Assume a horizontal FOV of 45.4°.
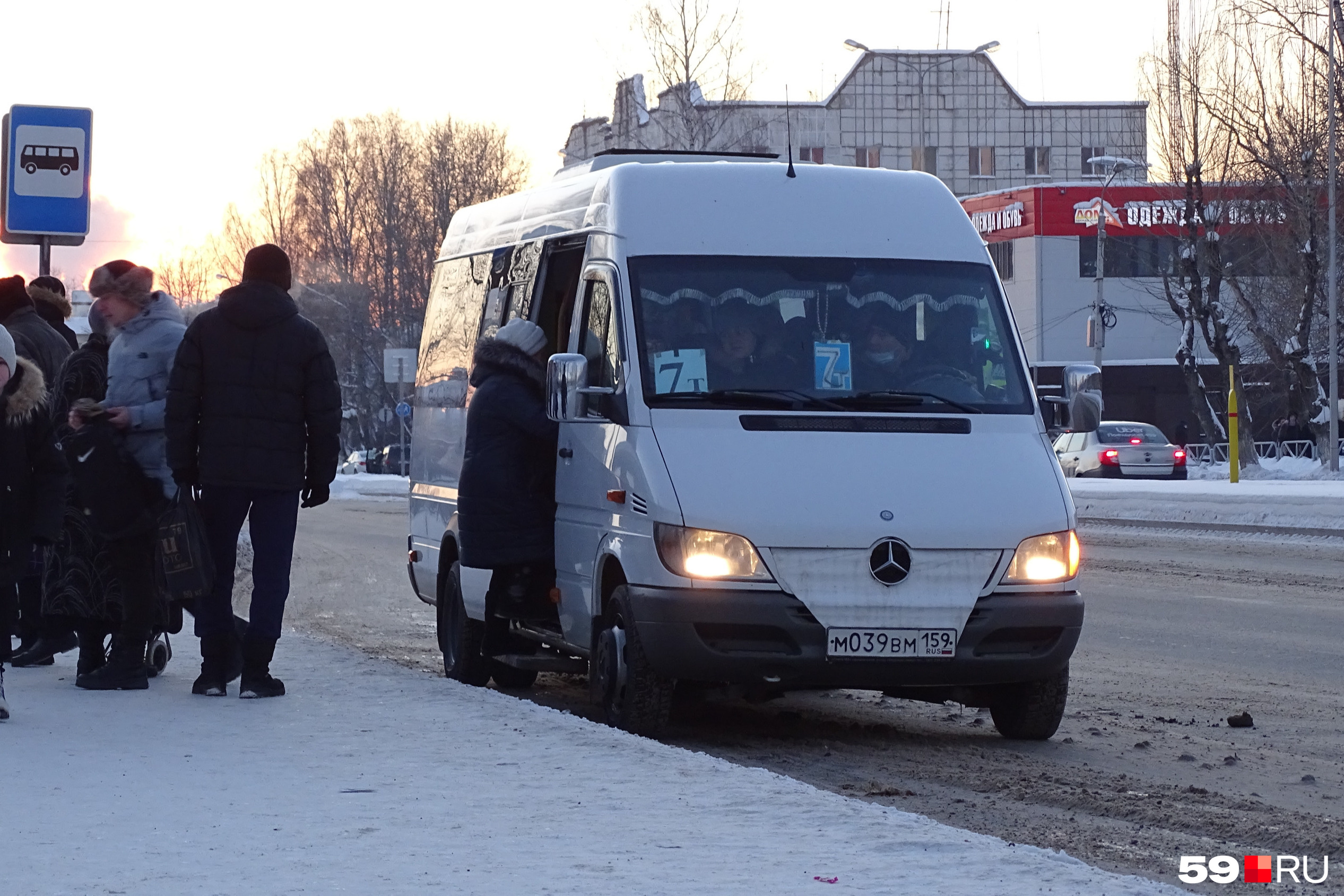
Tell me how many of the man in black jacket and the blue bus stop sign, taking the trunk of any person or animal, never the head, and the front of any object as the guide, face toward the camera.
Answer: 1

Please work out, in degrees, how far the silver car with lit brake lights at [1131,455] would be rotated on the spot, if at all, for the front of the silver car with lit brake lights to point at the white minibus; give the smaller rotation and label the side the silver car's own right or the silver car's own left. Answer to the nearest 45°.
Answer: approximately 135° to the silver car's own left

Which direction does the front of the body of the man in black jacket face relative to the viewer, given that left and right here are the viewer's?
facing away from the viewer

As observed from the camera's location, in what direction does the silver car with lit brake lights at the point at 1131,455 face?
facing away from the viewer and to the left of the viewer

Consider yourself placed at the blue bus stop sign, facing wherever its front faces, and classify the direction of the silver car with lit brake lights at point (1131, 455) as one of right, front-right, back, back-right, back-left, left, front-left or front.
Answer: back-left

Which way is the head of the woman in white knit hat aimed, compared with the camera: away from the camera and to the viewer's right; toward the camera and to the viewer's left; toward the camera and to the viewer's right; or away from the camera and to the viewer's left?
away from the camera and to the viewer's right

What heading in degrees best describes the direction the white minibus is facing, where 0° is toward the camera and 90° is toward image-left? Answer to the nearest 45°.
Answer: approximately 315°

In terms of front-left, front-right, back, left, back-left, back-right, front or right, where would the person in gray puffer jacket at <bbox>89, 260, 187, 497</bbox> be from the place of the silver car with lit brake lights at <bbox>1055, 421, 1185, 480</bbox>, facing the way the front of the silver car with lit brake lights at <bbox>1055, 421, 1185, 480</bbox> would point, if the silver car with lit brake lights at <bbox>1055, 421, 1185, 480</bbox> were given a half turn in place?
front-right

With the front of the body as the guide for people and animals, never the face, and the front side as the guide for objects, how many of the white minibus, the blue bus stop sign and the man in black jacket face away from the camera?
1

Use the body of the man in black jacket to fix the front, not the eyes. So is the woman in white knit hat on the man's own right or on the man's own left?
on the man's own right

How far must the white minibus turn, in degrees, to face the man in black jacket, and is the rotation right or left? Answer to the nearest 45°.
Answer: approximately 135° to its right

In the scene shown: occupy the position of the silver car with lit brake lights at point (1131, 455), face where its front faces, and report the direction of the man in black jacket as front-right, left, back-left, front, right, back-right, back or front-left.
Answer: back-left

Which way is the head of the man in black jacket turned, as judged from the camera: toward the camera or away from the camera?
away from the camera

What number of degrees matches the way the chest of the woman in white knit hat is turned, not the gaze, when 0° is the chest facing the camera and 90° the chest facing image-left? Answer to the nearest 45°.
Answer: approximately 225°

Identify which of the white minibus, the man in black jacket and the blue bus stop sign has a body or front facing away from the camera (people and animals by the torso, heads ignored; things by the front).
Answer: the man in black jacket

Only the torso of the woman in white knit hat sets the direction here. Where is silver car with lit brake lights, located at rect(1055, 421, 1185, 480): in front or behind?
in front

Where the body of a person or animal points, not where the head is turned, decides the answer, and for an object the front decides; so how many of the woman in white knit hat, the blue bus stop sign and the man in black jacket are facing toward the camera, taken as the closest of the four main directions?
1

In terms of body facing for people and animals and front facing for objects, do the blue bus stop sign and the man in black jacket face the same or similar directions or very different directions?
very different directions
